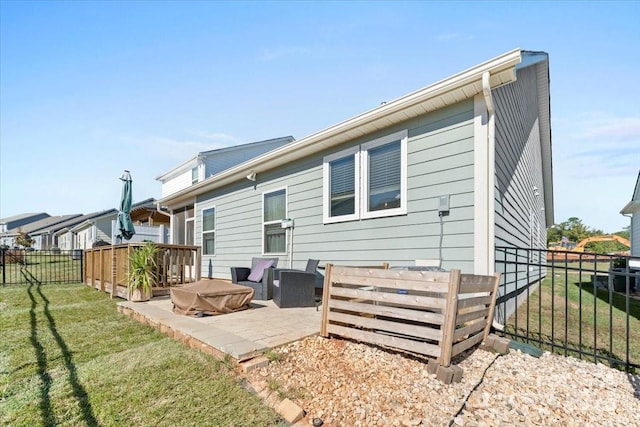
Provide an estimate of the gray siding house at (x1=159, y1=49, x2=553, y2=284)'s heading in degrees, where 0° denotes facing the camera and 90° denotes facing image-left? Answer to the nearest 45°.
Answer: approximately 225°

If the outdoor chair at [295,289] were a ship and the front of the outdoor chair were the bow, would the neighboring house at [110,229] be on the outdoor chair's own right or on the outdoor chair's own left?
on the outdoor chair's own right

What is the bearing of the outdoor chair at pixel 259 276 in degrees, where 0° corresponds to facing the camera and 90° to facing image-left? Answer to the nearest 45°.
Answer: approximately 45°

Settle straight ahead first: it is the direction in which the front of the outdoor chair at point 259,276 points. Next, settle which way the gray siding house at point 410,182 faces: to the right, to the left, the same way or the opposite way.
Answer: the opposite way

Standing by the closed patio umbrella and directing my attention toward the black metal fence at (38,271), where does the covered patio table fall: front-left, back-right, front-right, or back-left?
back-left

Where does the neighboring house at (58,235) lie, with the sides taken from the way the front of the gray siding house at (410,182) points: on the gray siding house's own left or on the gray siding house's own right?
on the gray siding house's own left
